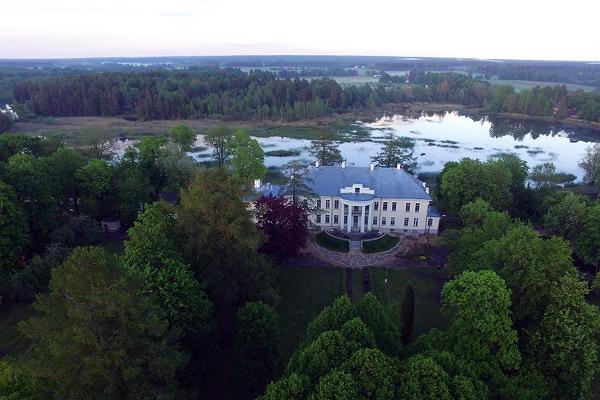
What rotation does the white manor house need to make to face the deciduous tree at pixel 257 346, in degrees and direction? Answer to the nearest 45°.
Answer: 0° — it already faces it

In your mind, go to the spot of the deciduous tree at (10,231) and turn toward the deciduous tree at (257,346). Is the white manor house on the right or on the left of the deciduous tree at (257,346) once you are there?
left

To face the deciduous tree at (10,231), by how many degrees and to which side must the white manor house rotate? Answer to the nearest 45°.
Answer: approximately 45° to its right

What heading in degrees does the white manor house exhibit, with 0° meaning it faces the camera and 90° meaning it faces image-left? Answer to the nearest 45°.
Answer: approximately 0°

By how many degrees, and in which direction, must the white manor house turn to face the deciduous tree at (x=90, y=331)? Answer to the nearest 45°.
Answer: approximately 45° to its right

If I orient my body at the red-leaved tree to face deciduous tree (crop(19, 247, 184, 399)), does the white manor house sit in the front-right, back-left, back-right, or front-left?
back-left

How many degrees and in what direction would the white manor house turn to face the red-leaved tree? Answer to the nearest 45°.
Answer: approximately 45° to its right
